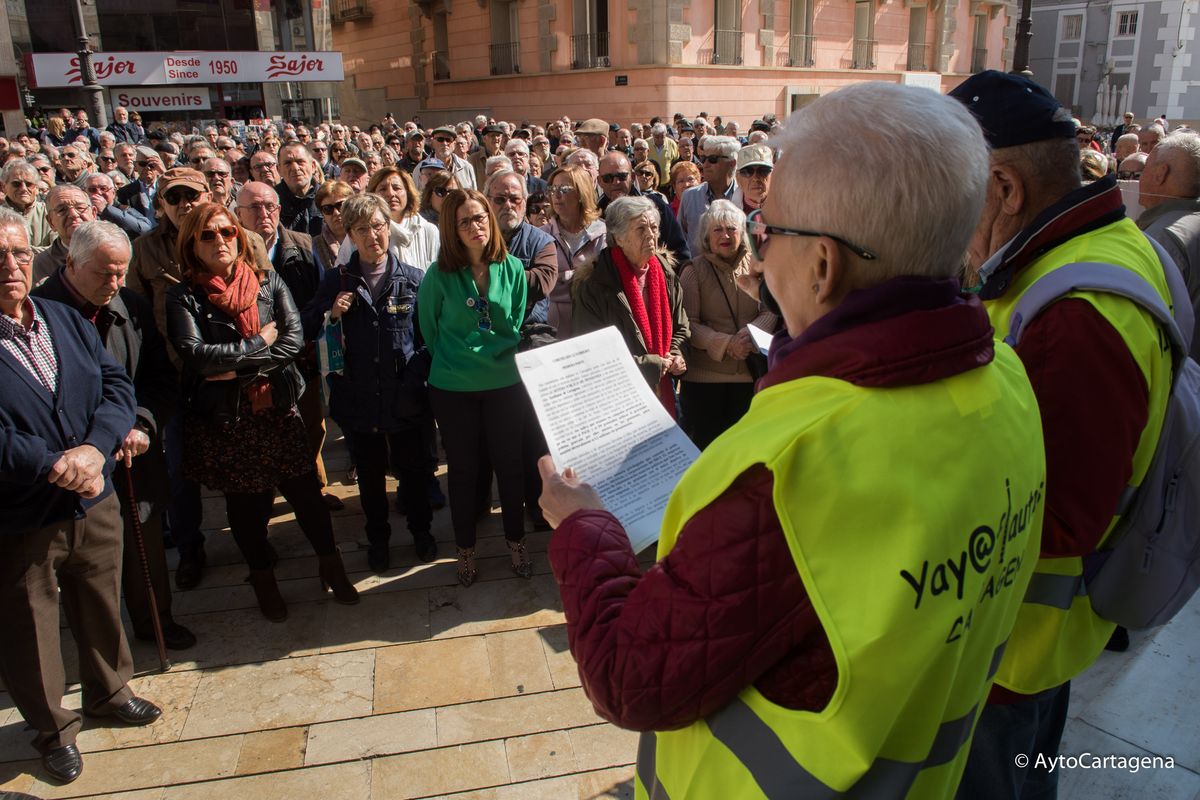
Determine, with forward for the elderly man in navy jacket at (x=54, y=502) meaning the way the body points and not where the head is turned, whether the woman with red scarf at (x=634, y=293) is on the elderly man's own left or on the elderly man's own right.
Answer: on the elderly man's own left

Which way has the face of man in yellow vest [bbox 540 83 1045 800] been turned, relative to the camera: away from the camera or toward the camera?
away from the camera

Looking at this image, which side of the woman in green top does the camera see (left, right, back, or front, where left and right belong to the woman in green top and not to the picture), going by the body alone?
front

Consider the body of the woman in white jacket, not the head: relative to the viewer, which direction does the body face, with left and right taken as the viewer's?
facing the viewer

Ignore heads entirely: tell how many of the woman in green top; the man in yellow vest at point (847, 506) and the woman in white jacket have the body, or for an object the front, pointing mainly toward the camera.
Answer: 2

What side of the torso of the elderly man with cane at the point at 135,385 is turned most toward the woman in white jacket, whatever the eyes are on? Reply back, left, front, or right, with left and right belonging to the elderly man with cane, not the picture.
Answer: left

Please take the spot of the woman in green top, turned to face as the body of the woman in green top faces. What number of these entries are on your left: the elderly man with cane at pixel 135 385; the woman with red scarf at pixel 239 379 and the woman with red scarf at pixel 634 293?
1

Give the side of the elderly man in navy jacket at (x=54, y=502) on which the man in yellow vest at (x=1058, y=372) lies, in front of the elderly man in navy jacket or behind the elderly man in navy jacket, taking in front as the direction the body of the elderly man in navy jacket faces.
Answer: in front

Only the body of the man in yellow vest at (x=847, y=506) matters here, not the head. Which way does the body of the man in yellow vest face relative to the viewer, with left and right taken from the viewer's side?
facing away from the viewer and to the left of the viewer

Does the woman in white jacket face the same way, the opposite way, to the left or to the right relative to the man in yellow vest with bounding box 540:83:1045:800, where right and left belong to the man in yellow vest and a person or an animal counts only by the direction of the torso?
the opposite way

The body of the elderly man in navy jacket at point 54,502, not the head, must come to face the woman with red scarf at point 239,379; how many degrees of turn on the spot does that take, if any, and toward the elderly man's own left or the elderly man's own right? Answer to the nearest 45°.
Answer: approximately 90° to the elderly man's own left

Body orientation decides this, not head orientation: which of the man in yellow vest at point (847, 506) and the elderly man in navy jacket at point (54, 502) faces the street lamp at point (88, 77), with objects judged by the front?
the man in yellow vest

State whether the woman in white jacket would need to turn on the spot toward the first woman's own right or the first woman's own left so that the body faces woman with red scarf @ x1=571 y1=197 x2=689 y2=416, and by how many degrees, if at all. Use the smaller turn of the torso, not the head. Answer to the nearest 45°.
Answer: approximately 45° to the first woman's own left

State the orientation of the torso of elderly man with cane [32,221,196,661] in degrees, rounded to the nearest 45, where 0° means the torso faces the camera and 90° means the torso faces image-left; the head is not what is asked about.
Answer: approximately 315°

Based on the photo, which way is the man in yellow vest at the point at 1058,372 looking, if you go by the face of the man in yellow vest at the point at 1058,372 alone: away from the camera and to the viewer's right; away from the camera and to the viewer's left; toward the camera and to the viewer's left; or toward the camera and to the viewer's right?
away from the camera and to the viewer's left

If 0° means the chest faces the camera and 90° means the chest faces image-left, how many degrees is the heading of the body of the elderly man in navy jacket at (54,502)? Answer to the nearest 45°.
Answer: approximately 315°
